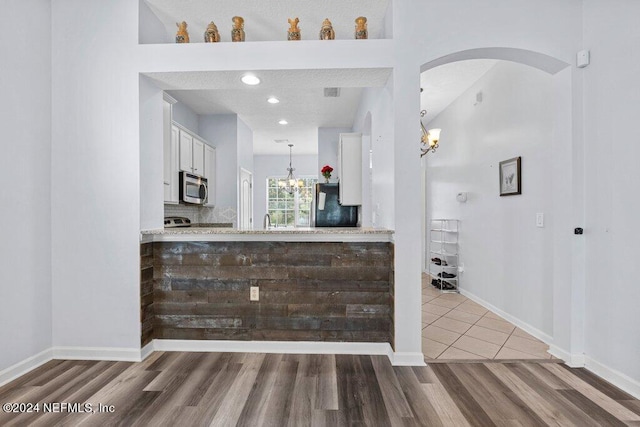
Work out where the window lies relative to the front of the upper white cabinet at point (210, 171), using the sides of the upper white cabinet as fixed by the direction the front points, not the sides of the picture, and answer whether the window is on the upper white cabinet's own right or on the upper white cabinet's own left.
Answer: on the upper white cabinet's own left

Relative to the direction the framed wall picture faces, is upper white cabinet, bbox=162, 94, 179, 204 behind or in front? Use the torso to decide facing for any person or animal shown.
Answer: in front

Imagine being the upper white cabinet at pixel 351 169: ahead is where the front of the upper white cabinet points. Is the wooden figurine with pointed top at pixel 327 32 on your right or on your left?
on your left

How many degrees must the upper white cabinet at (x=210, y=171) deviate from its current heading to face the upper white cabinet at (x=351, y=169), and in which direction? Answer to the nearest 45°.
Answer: approximately 45° to its right

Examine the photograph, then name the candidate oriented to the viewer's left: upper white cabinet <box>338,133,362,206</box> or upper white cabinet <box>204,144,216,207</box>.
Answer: upper white cabinet <box>338,133,362,206</box>

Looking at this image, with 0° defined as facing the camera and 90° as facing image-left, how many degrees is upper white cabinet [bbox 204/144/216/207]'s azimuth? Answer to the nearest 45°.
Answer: approximately 270°

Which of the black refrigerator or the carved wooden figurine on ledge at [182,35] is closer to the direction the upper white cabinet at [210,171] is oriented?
the black refrigerator

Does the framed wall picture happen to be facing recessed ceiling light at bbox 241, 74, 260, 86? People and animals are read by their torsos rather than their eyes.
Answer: yes

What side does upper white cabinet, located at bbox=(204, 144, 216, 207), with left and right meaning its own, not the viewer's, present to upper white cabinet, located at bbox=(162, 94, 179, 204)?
right

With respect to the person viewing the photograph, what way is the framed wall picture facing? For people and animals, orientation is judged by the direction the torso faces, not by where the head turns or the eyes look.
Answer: facing the viewer and to the left of the viewer

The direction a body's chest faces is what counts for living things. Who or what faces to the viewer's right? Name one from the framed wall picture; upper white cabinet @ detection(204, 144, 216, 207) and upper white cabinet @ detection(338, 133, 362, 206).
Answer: upper white cabinet @ detection(204, 144, 216, 207)

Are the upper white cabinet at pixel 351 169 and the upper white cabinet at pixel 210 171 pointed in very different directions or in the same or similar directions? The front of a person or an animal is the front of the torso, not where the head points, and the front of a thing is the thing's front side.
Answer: very different directions

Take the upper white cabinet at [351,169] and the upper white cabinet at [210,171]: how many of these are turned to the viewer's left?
1

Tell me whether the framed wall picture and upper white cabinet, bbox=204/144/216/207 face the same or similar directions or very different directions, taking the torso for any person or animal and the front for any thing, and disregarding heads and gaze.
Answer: very different directions

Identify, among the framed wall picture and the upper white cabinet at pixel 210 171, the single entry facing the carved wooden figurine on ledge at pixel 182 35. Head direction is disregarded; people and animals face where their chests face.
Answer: the framed wall picture

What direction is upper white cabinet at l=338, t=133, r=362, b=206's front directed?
to the viewer's left

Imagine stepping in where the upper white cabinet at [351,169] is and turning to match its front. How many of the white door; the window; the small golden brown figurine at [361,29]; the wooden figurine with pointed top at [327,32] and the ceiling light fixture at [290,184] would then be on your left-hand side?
2

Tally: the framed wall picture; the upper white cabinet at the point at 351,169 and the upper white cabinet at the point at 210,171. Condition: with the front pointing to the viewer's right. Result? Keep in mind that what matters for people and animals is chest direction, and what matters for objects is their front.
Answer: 1

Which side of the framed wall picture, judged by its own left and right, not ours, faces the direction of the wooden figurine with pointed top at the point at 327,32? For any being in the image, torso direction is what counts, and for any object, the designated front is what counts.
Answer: front

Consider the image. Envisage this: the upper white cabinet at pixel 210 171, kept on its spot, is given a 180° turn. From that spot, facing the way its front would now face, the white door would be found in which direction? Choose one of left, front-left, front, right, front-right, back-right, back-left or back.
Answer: back-right
